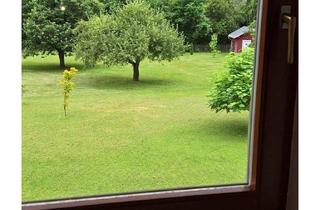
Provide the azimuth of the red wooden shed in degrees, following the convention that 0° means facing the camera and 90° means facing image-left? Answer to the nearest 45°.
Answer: approximately 315°
